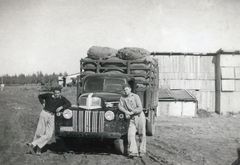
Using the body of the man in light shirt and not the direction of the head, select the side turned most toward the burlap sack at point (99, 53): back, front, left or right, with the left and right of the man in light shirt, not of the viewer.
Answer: back

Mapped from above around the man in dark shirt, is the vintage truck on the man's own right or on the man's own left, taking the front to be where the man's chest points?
on the man's own left

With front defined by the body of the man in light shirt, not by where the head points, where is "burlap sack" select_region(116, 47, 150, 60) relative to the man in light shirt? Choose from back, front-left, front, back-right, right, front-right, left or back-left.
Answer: back

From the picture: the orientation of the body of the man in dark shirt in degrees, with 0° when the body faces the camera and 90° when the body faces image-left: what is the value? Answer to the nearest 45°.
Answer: approximately 0°

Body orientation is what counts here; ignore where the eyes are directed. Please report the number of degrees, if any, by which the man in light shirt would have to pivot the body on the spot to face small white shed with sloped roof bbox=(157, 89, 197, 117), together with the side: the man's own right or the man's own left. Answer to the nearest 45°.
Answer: approximately 180°
